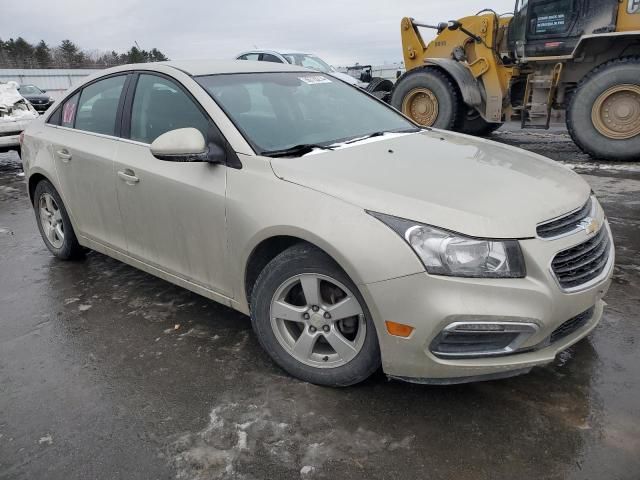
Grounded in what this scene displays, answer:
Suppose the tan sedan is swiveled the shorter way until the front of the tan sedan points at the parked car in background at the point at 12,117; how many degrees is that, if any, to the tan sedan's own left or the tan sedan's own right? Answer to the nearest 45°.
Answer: approximately 180°

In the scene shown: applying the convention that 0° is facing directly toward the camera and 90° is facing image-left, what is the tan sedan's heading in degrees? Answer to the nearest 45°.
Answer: approximately 315°

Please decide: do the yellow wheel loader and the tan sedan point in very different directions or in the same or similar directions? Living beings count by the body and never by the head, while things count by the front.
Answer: very different directions

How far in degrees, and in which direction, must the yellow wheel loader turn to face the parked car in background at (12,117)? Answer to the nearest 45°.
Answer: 0° — it already faces it

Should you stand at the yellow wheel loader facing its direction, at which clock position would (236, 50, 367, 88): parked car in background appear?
The parked car in background is roughly at 1 o'clock from the yellow wheel loader.

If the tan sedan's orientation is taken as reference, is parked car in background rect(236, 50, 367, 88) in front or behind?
behind

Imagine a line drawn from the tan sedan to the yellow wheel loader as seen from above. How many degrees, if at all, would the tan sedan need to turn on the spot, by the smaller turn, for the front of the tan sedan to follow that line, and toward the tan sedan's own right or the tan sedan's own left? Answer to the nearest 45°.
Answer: approximately 90° to the tan sedan's own left

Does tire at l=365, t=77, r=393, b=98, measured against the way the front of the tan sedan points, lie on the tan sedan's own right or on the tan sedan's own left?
on the tan sedan's own left

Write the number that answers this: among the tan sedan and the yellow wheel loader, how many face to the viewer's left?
1

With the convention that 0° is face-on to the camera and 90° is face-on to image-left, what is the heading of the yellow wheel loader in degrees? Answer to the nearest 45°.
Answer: approximately 90°

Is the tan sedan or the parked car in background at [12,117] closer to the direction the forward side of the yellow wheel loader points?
the parked car in background

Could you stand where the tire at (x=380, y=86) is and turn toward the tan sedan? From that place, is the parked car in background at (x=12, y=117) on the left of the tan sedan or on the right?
right

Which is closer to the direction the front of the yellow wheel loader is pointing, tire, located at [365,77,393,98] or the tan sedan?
the tire

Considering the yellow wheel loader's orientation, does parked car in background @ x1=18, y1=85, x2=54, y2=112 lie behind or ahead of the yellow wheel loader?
ahead
